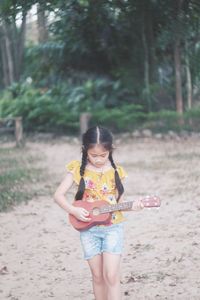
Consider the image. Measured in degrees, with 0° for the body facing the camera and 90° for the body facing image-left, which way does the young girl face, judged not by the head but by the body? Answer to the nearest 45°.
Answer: approximately 0°

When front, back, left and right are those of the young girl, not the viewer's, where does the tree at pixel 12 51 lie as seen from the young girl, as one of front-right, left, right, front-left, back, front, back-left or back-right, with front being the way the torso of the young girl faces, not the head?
back
